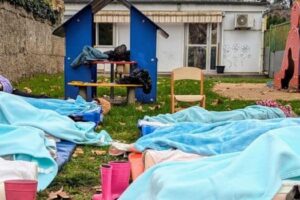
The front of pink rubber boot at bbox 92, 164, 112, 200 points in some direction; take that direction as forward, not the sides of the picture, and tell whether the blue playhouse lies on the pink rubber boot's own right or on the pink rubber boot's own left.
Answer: on the pink rubber boot's own right

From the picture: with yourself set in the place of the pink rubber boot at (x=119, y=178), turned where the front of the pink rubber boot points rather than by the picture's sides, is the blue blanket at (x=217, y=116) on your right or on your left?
on your right

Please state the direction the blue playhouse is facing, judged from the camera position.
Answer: facing the viewer

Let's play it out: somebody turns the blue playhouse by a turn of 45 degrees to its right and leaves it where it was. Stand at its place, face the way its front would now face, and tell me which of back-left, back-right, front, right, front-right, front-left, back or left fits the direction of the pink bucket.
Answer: front-left

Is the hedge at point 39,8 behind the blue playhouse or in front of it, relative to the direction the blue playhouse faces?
behind

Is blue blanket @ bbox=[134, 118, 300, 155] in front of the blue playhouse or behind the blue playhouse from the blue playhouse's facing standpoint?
in front

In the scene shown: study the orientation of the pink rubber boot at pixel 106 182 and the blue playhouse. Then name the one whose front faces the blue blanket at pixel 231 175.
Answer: the blue playhouse

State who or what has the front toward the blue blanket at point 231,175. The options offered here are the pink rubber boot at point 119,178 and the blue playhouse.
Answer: the blue playhouse

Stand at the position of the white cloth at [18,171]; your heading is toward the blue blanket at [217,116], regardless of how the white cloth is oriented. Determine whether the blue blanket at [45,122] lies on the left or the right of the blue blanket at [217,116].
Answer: left
